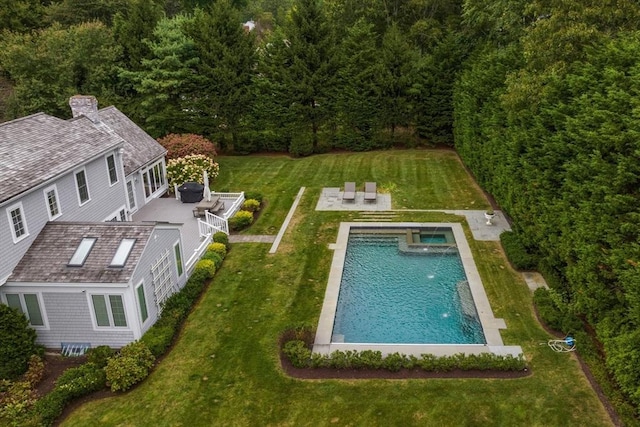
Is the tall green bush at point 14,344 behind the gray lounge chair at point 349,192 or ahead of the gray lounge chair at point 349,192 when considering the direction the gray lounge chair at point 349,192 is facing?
ahead

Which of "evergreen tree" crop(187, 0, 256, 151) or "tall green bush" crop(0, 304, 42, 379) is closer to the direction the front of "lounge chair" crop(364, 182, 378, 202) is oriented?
the tall green bush

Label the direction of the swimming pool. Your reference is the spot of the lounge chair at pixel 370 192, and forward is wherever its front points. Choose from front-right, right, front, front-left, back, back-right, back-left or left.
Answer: front

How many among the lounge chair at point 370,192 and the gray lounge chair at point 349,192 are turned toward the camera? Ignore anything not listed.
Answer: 2

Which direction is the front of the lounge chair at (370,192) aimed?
toward the camera

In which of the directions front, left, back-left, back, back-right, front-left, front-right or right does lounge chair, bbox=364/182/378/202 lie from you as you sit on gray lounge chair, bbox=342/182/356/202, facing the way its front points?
left

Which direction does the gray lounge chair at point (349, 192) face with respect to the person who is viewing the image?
facing the viewer

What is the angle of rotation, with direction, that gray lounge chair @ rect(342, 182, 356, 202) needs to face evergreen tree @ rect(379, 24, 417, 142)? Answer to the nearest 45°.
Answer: approximately 180°

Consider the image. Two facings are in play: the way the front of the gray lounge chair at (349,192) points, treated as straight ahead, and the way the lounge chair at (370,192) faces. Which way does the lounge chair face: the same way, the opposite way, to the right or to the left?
the same way

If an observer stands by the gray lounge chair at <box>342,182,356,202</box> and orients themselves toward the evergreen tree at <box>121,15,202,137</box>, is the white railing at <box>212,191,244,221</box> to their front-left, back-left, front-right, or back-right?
front-left

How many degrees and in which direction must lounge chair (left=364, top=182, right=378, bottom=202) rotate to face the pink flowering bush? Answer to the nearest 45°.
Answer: approximately 90° to its right

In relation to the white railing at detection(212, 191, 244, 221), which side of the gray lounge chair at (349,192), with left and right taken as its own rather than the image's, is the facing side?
right

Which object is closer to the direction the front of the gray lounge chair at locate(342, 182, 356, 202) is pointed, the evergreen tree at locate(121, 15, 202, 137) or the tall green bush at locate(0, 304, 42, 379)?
the tall green bush

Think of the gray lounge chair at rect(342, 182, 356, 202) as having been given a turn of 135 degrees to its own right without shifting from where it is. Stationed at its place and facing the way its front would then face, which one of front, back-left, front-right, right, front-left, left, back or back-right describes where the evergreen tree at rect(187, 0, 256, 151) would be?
front

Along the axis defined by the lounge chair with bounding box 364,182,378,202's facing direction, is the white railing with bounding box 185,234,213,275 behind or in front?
in front

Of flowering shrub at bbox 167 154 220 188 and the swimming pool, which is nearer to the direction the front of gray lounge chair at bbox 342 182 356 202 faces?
the swimming pool
